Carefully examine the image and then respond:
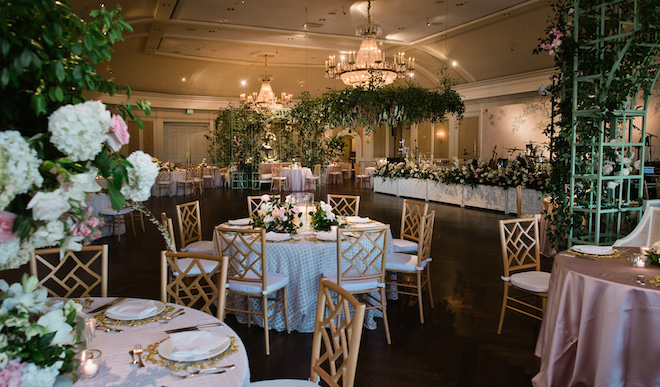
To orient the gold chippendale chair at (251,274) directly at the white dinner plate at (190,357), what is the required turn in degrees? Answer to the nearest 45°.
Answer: approximately 135° to its right

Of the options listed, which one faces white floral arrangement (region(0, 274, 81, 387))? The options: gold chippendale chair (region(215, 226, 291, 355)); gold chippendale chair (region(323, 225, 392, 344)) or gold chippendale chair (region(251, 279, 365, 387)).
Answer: gold chippendale chair (region(251, 279, 365, 387))

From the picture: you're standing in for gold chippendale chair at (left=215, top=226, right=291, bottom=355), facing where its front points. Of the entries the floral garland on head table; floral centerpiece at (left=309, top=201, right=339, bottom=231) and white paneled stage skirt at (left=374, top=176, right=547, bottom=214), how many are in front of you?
3

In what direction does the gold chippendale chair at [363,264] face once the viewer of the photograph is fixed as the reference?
facing away from the viewer and to the left of the viewer

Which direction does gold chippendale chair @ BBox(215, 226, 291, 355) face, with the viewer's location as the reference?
facing away from the viewer and to the right of the viewer

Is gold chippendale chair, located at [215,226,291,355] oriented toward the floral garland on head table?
yes
